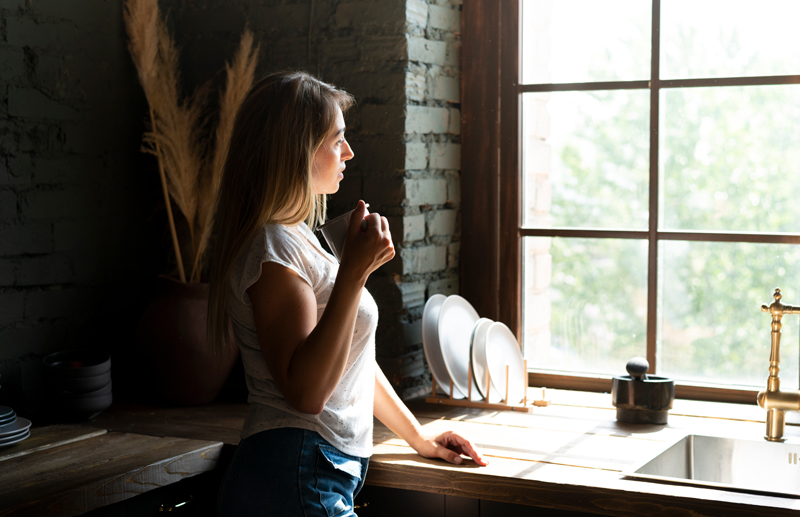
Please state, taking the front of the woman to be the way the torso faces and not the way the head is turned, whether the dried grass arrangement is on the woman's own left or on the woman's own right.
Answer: on the woman's own left

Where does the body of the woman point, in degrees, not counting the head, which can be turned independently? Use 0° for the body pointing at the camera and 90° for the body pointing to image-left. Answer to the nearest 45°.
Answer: approximately 270°

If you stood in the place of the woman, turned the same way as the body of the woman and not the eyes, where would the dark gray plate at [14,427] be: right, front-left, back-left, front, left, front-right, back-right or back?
back-left

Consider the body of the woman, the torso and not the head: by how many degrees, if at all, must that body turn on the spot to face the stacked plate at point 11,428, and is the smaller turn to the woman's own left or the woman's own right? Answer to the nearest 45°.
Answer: approximately 135° to the woman's own left

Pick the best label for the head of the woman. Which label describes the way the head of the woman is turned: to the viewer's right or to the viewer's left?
to the viewer's right

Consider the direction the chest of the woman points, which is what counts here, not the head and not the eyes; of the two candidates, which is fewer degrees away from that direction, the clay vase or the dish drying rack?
the dish drying rack

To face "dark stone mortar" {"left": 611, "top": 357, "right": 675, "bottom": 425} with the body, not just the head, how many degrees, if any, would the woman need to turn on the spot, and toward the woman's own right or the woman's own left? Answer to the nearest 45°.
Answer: approximately 45° to the woman's own left
